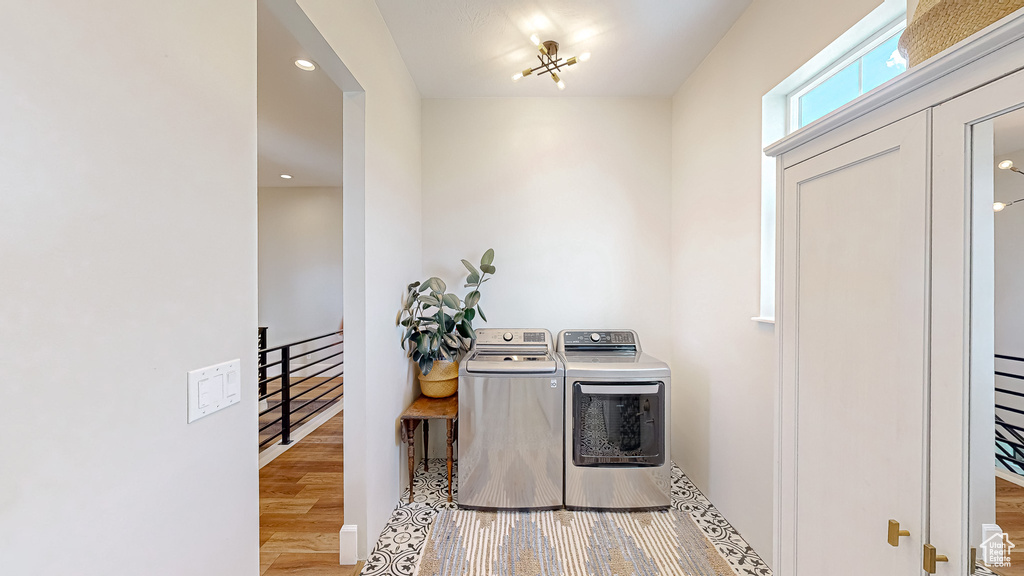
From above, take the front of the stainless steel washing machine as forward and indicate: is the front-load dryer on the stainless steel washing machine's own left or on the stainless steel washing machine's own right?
on the stainless steel washing machine's own left

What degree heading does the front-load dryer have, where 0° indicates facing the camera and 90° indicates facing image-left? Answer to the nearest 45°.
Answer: approximately 0°

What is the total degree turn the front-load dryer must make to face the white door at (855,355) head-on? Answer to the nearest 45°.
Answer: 0° — it already faces it

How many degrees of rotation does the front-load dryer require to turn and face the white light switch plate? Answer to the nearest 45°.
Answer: approximately 45° to its right

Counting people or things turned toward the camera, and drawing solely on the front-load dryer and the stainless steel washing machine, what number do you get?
2

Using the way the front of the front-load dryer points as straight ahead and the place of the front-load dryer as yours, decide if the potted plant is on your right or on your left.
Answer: on your right

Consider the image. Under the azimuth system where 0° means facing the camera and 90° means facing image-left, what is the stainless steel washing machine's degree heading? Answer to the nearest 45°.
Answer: approximately 0°

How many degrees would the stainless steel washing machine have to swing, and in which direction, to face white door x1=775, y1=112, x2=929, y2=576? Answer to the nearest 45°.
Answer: approximately 45° to its left
